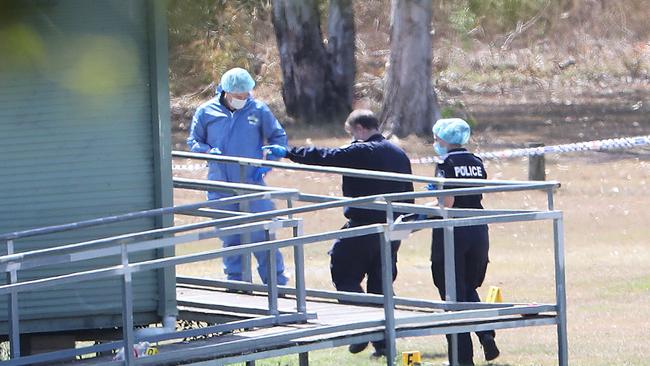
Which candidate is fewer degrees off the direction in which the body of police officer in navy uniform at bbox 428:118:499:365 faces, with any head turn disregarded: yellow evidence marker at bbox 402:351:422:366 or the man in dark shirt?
the man in dark shirt

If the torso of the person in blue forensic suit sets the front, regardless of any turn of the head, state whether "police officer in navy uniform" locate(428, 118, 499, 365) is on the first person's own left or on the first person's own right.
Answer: on the first person's own left

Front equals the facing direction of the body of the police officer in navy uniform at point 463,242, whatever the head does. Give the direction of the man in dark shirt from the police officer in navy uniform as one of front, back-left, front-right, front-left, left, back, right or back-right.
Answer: front-left

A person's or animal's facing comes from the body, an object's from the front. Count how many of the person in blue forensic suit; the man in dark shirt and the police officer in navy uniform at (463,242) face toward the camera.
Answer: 1

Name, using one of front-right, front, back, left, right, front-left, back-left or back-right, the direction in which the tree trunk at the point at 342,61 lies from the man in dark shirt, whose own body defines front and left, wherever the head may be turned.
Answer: front-right

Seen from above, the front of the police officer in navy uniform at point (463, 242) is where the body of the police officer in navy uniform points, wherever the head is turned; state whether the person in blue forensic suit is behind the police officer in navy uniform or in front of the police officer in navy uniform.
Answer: in front

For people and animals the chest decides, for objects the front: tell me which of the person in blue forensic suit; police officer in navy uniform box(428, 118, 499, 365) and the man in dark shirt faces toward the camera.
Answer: the person in blue forensic suit

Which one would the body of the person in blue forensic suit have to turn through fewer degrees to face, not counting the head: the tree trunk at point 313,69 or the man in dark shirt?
the man in dark shirt

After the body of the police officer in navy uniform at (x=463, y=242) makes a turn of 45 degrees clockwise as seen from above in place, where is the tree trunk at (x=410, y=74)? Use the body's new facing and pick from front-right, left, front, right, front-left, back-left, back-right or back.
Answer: front

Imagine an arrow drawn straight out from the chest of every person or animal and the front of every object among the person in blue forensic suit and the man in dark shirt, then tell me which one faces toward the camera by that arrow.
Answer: the person in blue forensic suit

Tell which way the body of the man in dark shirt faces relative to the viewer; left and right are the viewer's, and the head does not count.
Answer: facing away from the viewer and to the left of the viewer

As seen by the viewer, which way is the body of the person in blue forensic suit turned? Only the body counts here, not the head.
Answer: toward the camera

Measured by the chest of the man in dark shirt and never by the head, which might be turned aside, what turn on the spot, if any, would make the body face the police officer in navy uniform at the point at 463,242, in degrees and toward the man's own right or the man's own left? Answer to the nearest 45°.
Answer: approximately 135° to the man's own right
